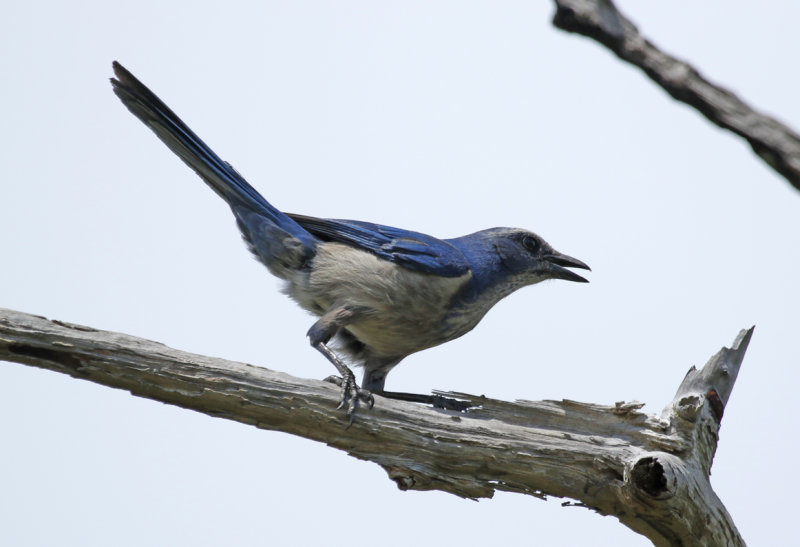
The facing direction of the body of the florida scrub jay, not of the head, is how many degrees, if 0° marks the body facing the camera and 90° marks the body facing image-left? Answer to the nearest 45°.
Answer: approximately 270°
